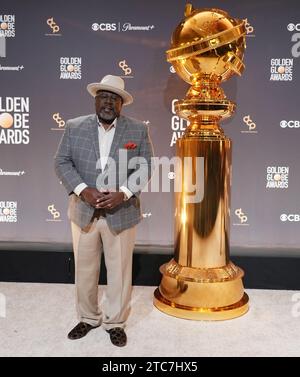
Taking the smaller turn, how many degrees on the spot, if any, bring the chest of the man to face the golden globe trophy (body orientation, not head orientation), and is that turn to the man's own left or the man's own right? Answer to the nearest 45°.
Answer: approximately 135° to the man's own left

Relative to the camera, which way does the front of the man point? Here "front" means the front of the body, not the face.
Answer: toward the camera
